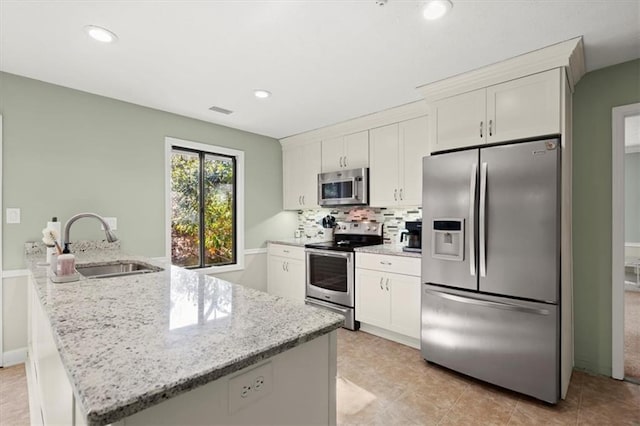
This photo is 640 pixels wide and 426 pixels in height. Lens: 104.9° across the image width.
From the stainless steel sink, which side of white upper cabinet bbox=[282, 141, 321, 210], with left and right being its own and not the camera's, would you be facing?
front

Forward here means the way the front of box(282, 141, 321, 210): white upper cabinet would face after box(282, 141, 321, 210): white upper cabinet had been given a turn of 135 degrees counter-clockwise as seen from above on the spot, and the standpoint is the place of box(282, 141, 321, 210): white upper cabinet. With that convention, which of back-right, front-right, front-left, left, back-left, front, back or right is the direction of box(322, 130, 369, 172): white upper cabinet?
front-right

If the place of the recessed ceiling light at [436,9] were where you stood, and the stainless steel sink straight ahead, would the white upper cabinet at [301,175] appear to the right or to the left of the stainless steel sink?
right

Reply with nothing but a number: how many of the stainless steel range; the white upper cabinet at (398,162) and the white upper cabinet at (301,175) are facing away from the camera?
0

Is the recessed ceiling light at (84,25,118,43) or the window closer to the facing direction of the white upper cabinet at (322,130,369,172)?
the recessed ceiling light

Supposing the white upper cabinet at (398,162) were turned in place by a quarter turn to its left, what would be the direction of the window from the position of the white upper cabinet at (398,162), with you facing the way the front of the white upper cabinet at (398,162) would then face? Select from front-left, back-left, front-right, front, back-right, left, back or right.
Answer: back-right

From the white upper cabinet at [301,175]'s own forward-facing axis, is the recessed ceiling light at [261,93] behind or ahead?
ahead

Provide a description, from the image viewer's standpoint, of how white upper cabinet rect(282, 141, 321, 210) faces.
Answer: facing the viewer and to the left of the viewer

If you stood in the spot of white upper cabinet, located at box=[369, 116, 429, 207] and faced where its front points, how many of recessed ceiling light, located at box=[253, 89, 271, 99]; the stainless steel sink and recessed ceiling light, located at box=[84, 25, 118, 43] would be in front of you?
3

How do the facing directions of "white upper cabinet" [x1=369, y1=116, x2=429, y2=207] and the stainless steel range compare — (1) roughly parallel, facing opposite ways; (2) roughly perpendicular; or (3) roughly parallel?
roughly parallel

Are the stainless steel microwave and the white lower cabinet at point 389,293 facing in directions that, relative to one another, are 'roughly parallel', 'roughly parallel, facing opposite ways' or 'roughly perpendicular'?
roughly parallel
